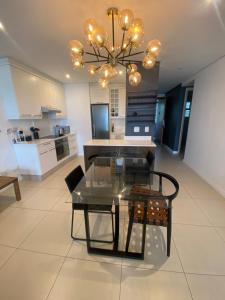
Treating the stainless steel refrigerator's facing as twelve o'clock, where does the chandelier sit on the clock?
The chandelier is roughly at 12 o'clock from the stainless steel refrigerator.

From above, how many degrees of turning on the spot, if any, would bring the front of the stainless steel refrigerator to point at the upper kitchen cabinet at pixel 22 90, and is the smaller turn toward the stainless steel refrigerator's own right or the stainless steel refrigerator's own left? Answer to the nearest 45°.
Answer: approximately 45° to the stainless steel refrigerator's own right

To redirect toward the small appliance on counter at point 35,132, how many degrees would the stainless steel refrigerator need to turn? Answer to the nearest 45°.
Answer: approximately 45° to its right

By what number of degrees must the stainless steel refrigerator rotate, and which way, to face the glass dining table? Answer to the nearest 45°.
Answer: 0° — it already faces it

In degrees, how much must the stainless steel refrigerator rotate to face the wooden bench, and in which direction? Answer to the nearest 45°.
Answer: approximately 45° to its right

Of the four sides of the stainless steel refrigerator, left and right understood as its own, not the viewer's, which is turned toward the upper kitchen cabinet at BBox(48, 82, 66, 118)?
right

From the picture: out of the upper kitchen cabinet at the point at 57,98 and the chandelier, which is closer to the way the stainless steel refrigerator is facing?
the chandelier

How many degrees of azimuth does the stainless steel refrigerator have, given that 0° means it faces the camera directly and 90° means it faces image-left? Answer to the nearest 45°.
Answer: approximately 0°

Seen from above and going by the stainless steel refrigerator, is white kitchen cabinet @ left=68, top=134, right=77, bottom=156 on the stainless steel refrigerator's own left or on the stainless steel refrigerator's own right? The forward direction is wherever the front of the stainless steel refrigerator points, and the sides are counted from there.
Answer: on the stainless steel refrigerator's own right
